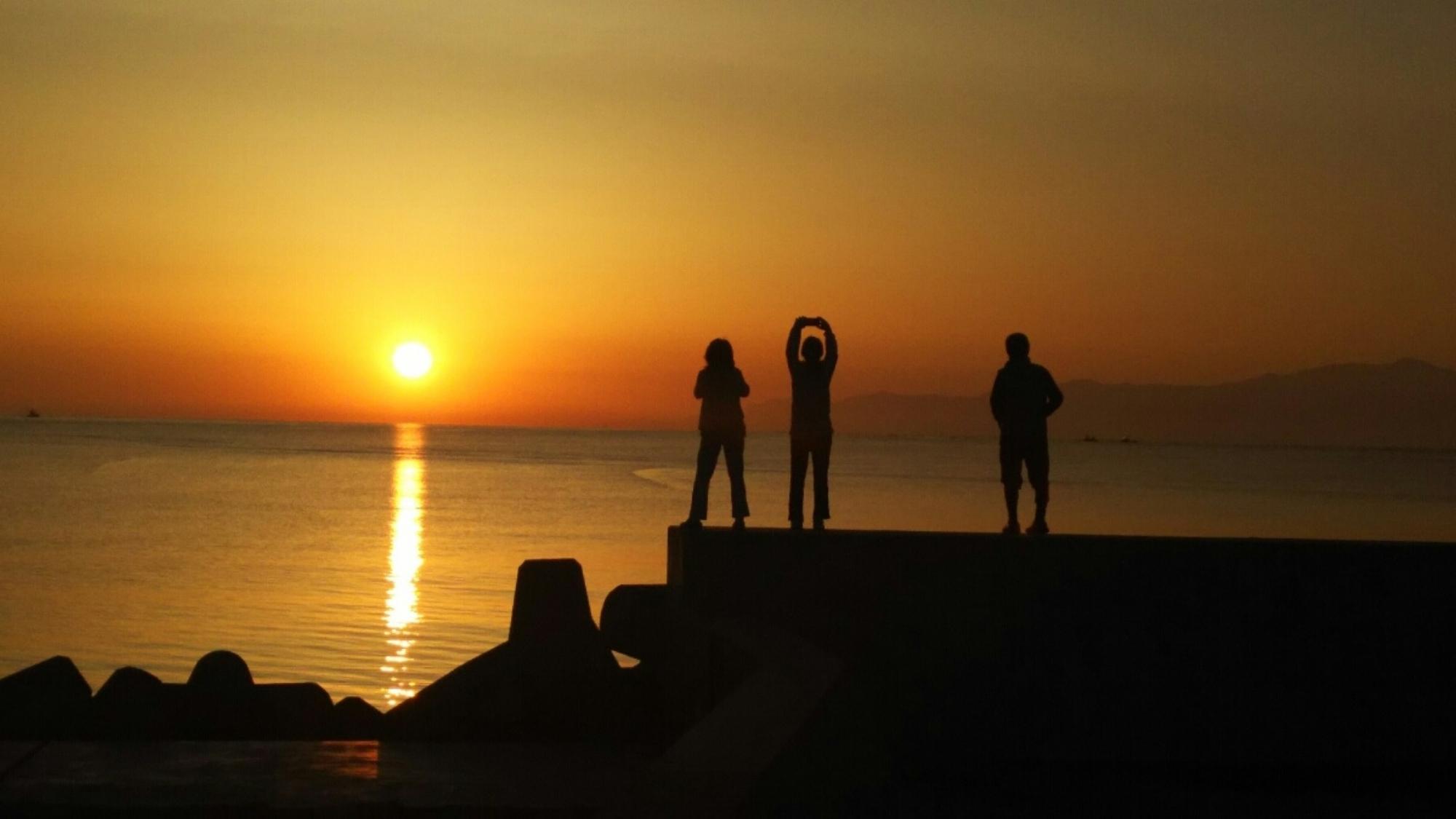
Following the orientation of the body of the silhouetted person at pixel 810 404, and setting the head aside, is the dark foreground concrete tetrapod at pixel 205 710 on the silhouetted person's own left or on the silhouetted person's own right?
on the silhouetted person's own left

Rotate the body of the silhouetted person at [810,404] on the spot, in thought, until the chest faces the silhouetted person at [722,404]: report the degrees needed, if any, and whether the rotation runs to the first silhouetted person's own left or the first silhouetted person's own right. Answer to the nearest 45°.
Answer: approximately 90° to the first silhouetted person's own left

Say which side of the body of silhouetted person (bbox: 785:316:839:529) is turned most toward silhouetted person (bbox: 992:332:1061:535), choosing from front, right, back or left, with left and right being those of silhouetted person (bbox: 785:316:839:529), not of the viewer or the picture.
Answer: right

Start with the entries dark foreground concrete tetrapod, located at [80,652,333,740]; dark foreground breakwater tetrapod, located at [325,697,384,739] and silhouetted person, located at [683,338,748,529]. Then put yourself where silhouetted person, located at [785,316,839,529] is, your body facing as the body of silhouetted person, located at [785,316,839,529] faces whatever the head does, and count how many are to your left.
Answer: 3

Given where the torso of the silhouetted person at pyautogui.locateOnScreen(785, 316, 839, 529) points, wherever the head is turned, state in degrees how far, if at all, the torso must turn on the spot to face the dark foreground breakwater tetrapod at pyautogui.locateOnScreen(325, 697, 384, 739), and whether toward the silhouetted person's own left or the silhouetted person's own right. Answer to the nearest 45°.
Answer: approximately 90° to the silhouetted person's own left

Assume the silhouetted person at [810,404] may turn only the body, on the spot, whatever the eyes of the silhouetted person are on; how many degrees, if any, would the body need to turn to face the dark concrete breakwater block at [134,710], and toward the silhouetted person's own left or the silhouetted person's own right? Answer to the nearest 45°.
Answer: approximately 90° to the silhouetted person's own left

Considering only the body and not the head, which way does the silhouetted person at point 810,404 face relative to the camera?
away from the camera
